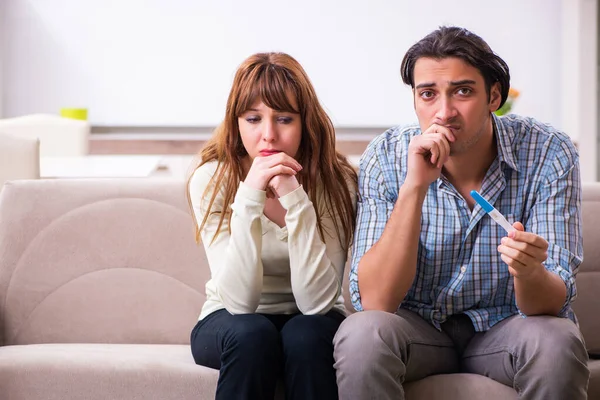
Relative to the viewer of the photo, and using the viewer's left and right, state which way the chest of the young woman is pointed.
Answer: facing the viewer

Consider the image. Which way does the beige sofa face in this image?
toward the camera

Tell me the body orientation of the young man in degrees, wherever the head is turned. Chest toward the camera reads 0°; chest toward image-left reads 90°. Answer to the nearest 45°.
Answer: approximately 0°
